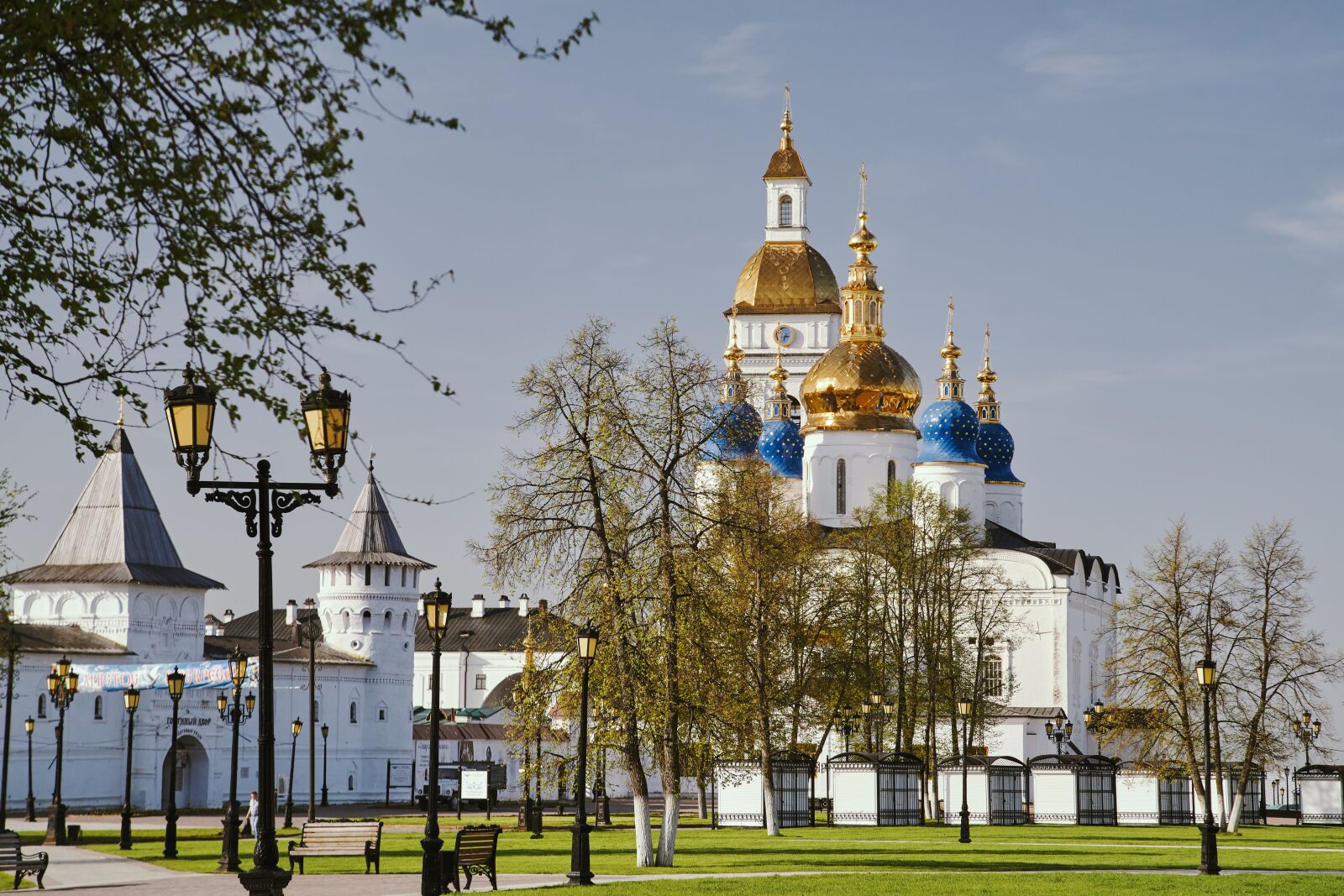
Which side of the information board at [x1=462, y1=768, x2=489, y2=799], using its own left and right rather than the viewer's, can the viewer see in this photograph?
front

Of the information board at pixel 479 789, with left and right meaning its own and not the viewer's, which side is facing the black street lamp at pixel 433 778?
front

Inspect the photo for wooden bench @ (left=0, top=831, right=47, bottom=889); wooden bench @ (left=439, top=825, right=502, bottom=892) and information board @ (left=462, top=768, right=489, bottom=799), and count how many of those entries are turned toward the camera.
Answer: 1

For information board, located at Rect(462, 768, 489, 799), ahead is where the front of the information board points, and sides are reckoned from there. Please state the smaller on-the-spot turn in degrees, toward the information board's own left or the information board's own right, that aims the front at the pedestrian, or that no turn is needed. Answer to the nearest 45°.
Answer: approximately 45° to the information board's own right

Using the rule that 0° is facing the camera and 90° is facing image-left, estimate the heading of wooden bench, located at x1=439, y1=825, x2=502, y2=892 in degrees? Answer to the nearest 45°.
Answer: approximately 135°

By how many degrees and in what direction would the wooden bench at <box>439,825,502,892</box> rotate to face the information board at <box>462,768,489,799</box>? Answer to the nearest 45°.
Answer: approximately 45° to its right

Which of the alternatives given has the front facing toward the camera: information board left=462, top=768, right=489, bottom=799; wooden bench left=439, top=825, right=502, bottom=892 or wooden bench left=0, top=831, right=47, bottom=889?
the information board

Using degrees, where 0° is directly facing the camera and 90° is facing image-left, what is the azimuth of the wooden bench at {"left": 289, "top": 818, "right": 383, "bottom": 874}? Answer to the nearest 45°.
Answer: approximately 45°

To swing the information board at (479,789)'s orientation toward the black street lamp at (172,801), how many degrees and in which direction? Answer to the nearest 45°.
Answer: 0° — it already faces it

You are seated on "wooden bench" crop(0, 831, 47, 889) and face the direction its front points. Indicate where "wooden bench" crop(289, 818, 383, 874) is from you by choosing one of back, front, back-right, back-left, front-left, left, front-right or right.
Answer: front
